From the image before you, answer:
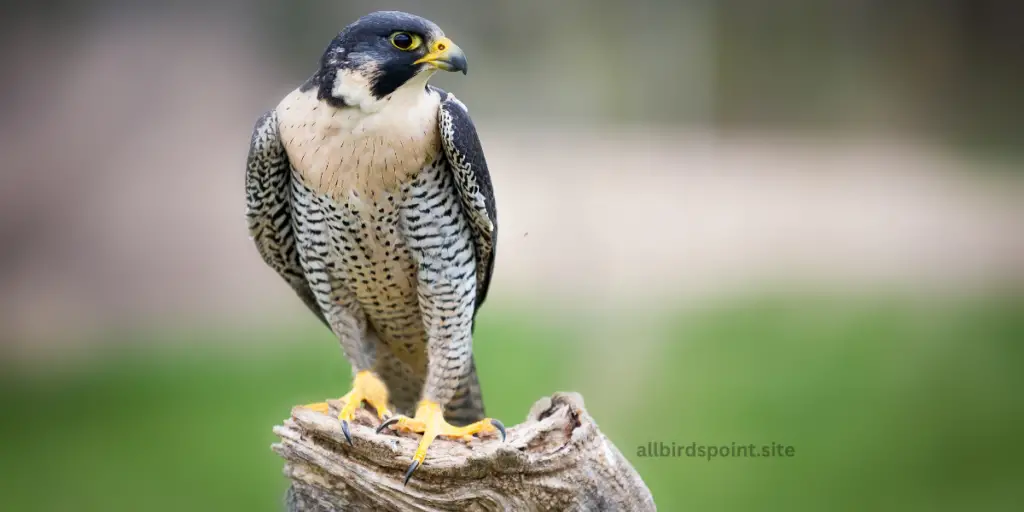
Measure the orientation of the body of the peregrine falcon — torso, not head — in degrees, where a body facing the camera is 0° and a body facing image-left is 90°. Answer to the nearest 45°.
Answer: approximately 0°
